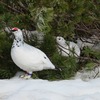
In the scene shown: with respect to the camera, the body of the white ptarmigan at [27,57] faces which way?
to the viewer's left

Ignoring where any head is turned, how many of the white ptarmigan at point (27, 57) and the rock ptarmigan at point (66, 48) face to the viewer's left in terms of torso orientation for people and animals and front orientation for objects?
2

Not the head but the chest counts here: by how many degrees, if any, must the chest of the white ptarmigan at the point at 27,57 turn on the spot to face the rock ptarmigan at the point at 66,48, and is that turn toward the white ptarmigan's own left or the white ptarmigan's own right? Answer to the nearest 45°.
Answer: approximately 135° to the white ptarmigan's own right

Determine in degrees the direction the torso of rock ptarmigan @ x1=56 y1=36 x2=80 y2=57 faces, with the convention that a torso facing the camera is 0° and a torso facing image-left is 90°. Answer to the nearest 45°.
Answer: approximately 90°

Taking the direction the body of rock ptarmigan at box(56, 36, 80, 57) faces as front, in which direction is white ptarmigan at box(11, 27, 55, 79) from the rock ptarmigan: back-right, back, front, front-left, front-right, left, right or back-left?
front-left
